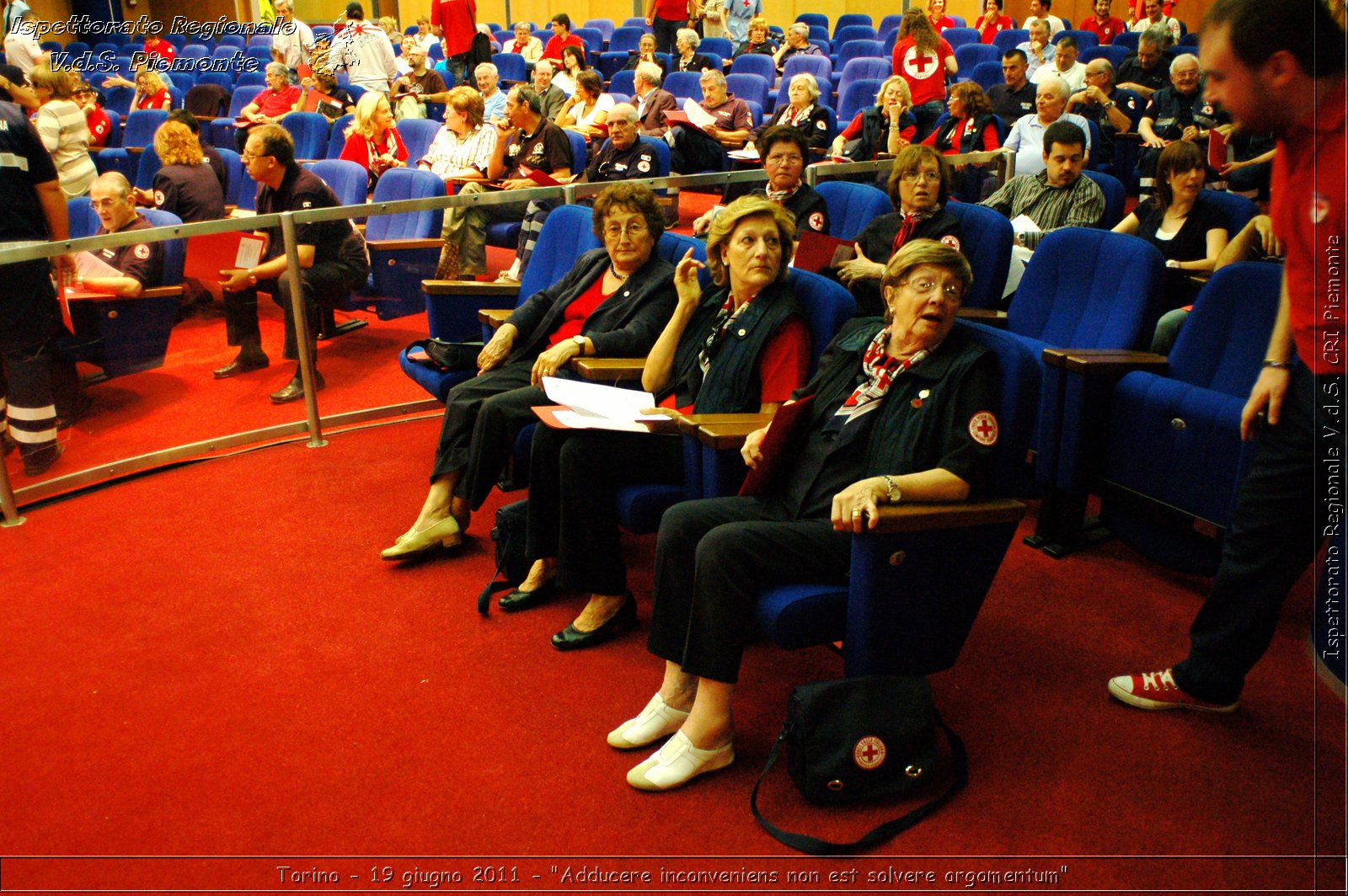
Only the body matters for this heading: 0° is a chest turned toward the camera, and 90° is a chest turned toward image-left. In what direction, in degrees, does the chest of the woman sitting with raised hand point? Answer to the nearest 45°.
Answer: approximately 45°

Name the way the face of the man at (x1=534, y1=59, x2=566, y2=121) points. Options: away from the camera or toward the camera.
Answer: toward the camera

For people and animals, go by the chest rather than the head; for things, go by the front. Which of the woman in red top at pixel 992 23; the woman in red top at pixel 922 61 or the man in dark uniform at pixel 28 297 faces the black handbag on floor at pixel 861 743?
the woman in red top at pixel 992 23

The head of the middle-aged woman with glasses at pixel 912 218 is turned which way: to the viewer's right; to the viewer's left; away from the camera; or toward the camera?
toward the camera

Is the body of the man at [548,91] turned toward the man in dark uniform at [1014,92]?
no

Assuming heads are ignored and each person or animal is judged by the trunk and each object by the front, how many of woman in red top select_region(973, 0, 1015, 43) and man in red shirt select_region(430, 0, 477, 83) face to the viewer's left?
0

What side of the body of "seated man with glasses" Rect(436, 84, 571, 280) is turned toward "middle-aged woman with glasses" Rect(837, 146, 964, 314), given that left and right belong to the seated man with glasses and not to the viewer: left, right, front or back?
left

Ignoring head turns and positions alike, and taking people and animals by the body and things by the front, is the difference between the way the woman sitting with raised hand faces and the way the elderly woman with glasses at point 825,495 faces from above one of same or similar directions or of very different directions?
same or similar directions

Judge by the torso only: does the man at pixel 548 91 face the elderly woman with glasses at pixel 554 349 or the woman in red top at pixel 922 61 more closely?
the elderly woman with glasses

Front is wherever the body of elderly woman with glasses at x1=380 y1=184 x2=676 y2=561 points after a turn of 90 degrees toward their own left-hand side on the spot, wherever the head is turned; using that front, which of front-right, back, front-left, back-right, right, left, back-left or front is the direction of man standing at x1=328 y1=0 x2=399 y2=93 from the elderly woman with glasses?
back-left

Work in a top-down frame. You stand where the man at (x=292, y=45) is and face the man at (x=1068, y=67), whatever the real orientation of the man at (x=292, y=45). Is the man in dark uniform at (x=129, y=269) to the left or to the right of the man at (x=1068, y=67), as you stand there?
right

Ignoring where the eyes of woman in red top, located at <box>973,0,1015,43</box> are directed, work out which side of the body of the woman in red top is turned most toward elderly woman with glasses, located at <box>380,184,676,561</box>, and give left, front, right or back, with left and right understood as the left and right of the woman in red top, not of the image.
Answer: front

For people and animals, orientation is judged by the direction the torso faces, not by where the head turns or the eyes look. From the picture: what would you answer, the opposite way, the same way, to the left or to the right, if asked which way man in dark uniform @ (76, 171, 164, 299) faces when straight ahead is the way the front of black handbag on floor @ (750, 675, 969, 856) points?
the same way

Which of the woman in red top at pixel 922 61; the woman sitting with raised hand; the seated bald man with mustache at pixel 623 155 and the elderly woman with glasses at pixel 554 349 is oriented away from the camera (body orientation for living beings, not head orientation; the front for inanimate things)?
the woman in red top
